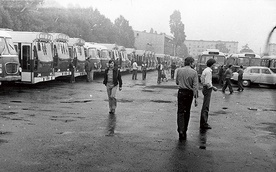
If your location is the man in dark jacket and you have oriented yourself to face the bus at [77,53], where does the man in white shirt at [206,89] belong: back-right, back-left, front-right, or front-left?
back-right

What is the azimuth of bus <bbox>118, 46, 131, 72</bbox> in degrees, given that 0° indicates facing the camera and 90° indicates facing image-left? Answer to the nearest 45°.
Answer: approximately 315°

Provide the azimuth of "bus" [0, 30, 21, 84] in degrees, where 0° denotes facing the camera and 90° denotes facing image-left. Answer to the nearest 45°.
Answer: approximately 315°

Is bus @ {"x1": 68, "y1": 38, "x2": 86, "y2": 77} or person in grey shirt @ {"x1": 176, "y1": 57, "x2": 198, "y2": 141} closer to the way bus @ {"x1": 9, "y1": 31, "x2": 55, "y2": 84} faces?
the person in grey shirt

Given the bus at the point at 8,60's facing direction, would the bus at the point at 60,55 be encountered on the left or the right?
on its left

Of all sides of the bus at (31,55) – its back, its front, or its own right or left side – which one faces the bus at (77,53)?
left
